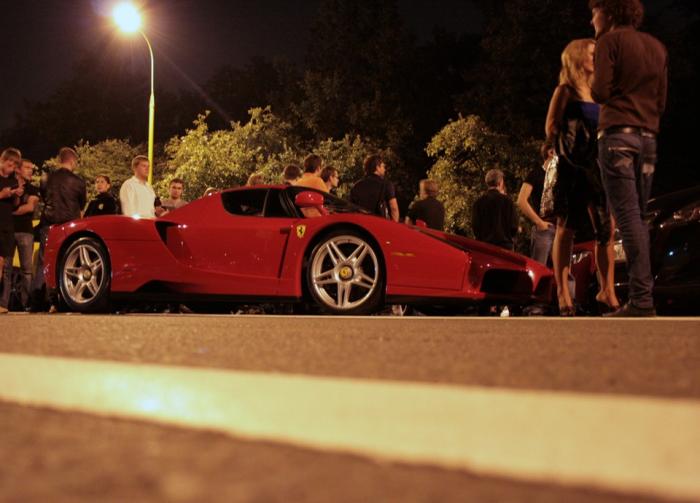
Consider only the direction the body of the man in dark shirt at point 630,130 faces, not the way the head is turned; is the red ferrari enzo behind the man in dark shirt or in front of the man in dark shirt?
in front

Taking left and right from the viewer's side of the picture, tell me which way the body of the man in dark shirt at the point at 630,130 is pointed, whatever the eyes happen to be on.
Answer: facing away from the viewer and to the left of the viewer

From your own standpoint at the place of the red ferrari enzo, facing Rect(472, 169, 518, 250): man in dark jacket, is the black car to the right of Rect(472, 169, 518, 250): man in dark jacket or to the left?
right

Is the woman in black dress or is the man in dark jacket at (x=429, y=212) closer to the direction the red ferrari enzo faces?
the woman in black dress

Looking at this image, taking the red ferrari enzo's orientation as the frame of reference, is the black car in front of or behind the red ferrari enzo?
in front

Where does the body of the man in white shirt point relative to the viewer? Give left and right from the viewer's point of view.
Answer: facing the viewer and to the right of the viewer

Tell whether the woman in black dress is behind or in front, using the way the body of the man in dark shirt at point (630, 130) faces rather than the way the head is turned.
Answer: in front

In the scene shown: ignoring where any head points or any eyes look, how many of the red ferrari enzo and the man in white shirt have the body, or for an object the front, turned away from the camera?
0

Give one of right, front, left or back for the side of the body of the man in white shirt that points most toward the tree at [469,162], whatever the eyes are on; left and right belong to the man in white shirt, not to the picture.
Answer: left

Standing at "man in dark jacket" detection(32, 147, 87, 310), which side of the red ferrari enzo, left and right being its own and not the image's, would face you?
back

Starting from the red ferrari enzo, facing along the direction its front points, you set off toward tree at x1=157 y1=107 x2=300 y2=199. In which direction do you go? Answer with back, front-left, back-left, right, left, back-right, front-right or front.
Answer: back-left
